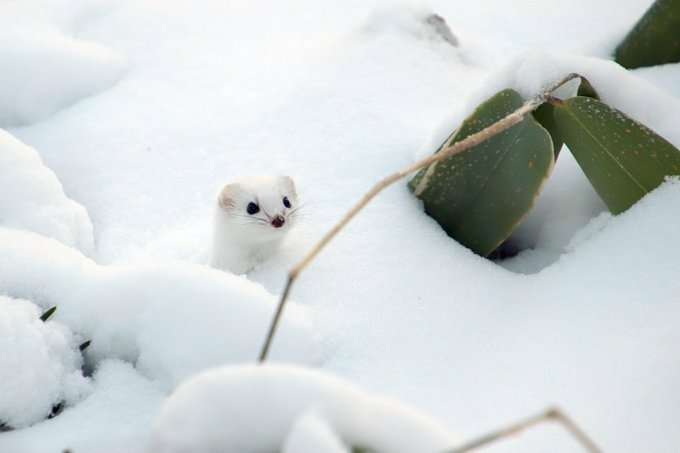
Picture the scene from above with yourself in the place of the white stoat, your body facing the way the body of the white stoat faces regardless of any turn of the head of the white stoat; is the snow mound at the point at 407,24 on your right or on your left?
on your left

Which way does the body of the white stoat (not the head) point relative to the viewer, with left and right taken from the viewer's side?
facing the viewer and to the right of the viewer

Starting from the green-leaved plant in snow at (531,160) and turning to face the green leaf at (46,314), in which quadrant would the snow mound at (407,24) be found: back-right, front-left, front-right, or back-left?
back-right

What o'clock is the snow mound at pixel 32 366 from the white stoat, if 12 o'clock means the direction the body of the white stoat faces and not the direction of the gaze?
The snow mound is roughly at 2 o'clock from the white stoat.

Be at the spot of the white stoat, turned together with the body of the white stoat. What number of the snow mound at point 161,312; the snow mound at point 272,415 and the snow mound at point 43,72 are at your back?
1

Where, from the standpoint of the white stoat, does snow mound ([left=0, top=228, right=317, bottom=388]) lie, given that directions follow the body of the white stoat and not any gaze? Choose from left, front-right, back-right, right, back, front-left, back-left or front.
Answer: front-right

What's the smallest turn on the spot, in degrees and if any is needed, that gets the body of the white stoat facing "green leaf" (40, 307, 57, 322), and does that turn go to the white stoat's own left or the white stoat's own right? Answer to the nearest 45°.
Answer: approximately 45° to the white stoat's own right

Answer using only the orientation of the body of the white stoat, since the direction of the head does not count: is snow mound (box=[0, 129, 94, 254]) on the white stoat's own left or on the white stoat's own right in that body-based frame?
on the white stoat's own right

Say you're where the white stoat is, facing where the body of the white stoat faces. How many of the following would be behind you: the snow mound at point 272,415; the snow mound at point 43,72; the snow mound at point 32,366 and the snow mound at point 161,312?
1
